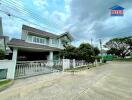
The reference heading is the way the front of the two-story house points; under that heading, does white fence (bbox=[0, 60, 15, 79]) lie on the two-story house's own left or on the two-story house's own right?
on the two-story house's own right

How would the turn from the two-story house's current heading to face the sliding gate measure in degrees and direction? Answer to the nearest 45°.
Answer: approximately 45° to its right

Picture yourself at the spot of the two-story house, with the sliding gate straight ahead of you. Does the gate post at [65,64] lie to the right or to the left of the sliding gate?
left

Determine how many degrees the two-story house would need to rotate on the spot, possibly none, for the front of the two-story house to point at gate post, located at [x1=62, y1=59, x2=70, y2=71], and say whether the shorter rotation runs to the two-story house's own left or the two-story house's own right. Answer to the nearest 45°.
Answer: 0° — it already faces it
